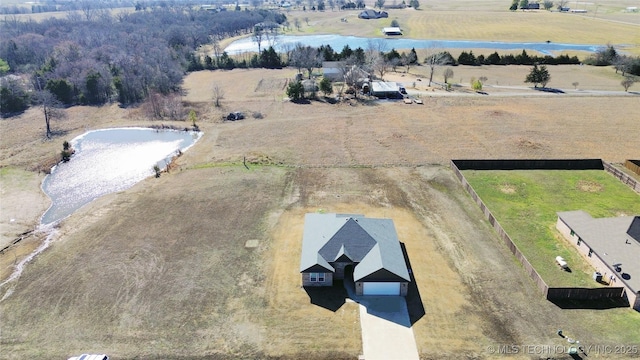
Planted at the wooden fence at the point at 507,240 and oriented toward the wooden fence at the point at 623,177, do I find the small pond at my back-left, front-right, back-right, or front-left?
back-left

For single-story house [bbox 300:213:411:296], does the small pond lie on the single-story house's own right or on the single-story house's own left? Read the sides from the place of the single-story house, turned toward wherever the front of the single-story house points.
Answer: on the single-story house's own right

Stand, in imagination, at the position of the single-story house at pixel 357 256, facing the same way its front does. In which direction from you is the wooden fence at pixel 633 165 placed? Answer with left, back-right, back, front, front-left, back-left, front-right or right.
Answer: back-left

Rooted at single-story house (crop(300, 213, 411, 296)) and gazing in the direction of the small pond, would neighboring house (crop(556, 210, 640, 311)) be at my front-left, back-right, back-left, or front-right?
back-right

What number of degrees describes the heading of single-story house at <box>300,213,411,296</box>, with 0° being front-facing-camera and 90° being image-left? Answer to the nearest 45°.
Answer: approximately 0°

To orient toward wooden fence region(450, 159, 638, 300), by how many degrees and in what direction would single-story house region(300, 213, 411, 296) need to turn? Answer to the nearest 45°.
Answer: approximately 135° to its left
